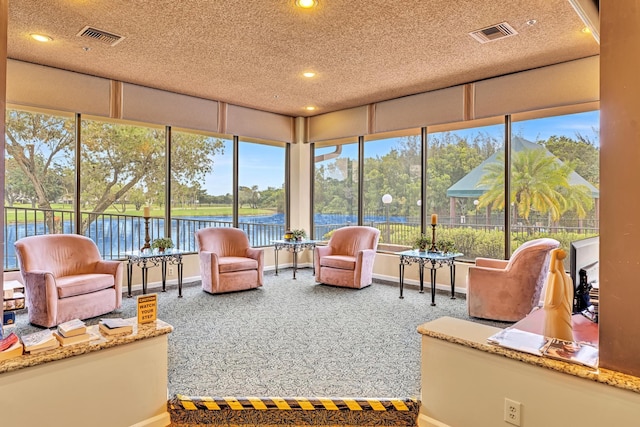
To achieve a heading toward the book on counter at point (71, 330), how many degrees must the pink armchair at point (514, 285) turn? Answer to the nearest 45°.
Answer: approximately 45° to its left

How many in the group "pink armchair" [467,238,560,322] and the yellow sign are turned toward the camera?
1

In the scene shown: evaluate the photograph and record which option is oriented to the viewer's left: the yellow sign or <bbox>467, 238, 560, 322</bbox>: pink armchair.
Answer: the pink armchair

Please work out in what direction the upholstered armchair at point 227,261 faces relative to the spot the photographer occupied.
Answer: facing the viewer and to the right of the viewer

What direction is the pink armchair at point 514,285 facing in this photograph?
to the viewer's left

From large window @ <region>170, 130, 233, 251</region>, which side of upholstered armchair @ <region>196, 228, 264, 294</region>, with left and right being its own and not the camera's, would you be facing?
back

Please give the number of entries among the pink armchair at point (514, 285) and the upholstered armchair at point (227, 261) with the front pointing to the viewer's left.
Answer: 1

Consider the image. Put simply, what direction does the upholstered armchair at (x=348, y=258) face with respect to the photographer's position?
facing the viewer and to the left of the viewer

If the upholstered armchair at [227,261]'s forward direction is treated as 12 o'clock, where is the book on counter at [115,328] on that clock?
The book on counter is roughly at 2 o'clock from the upholstered armchair.

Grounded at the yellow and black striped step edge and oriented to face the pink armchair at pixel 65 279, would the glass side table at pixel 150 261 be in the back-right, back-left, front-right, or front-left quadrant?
front-right

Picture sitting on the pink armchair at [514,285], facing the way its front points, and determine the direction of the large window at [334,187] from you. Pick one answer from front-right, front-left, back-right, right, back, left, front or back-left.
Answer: front-right

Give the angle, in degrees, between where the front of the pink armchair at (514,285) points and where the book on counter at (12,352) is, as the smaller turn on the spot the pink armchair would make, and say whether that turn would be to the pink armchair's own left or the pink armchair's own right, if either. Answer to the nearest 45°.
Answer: approximately 45° to the pink armchair's own left

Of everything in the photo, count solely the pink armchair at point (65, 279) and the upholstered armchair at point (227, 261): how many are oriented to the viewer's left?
0

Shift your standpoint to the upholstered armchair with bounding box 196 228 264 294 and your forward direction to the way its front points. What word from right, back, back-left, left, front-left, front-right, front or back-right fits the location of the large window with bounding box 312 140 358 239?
left

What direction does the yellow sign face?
toward the camera

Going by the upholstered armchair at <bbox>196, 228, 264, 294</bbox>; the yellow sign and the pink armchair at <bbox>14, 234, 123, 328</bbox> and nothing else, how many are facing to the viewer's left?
0
